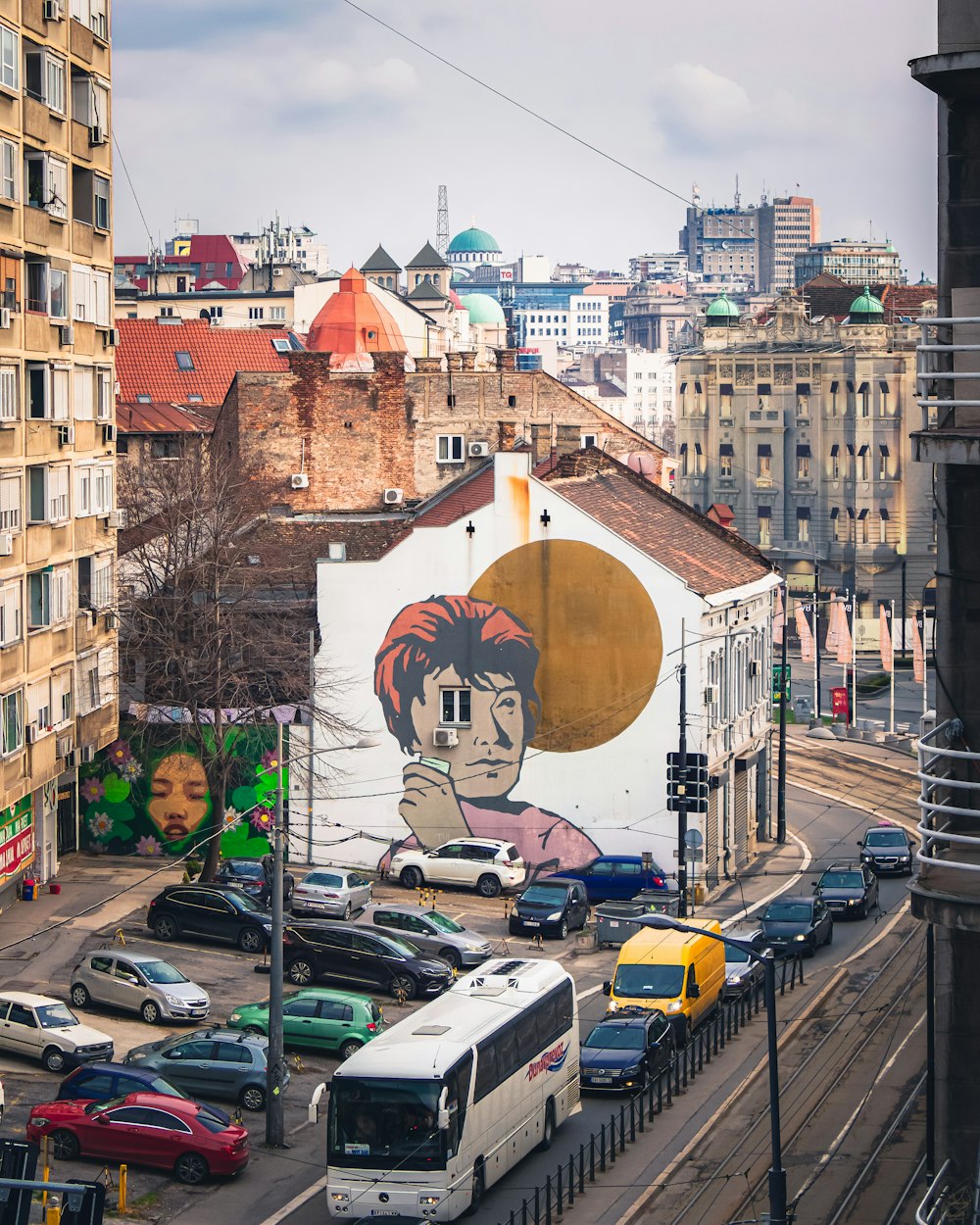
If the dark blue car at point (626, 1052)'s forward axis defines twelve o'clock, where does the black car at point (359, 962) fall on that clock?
the black car at point (359, 962) is roughly at 3 o'clock from the dark blue car at point (626, 1052).

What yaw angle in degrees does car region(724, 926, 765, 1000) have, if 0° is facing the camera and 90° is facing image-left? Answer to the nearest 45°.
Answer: approximately 45°

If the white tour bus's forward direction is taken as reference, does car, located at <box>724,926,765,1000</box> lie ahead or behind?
behind

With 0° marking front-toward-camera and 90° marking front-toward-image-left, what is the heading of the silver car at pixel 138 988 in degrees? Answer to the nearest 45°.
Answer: approximately 315°

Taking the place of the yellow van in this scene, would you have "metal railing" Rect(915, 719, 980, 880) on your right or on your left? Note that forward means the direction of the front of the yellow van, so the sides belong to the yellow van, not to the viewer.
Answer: on your left

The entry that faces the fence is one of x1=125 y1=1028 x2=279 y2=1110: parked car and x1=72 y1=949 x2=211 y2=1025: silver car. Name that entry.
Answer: the silver car

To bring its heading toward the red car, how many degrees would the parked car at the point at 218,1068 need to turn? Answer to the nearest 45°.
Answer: approximately 90° to its left

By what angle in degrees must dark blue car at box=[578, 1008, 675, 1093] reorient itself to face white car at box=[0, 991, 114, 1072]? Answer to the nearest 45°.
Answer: approximately 45° to its right
